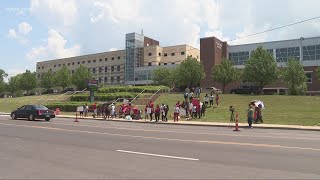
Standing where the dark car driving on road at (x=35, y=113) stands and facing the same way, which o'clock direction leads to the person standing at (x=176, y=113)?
The person standing is roughly at 5 o'clock from the dark car driving on road.

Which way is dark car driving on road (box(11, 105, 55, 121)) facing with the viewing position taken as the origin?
facing away from the viewer and to the left of the viewer
